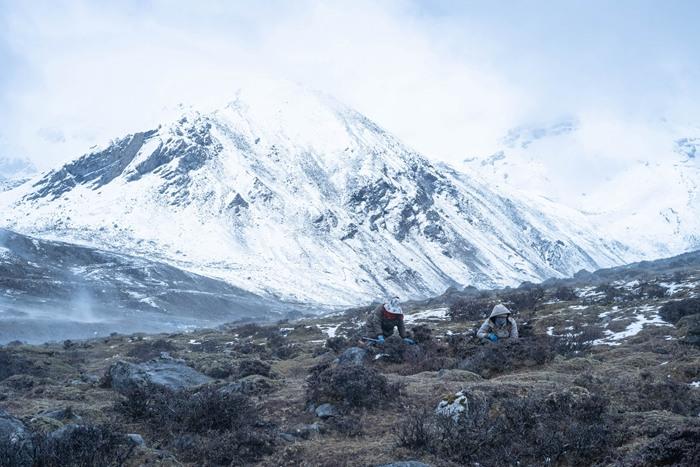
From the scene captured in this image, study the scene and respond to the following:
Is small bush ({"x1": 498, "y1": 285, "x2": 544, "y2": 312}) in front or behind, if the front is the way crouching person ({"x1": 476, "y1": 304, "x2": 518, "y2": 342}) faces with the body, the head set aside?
behind

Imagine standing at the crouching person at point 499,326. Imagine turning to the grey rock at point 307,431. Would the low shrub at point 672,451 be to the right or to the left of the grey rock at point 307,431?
left

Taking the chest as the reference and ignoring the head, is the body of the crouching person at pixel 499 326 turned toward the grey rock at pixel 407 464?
yes

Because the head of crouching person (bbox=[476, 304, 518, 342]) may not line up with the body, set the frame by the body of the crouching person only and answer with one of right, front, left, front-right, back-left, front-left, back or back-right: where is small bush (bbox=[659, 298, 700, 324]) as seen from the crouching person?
back-left

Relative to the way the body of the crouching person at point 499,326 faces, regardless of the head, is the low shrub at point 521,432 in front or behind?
in front

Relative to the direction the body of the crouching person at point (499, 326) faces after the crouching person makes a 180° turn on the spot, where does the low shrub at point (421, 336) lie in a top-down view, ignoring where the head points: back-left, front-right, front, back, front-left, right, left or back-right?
front-left

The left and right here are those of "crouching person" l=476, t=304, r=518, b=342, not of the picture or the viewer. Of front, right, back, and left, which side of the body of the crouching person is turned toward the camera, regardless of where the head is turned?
front

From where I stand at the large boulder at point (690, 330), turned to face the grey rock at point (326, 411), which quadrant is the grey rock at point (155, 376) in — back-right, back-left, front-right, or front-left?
front-right

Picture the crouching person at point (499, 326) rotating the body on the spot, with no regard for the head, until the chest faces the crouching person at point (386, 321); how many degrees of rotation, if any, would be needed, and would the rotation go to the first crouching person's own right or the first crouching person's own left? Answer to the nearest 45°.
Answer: approximately 135° to the first crouching person's own right

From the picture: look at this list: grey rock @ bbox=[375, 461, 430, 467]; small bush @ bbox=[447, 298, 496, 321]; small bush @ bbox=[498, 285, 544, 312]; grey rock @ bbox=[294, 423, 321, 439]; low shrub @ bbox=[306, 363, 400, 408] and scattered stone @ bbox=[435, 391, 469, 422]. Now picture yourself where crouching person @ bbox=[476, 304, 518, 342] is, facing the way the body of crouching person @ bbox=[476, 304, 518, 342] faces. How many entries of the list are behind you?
2

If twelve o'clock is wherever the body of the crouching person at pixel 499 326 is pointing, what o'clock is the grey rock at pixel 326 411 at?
The grey rock is roughly at 1 o'clock from the crouching person.

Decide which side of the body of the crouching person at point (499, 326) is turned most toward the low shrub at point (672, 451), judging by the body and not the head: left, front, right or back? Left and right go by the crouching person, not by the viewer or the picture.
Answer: front

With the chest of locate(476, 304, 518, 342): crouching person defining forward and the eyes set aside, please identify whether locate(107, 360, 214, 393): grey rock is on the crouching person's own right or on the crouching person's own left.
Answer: on the crouching person's own right

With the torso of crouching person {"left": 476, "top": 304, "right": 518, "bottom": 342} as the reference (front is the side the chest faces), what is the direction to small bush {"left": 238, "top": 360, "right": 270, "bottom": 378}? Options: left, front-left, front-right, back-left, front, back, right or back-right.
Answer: right

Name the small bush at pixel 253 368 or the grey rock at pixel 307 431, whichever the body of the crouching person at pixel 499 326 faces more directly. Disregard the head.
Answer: the grey rock

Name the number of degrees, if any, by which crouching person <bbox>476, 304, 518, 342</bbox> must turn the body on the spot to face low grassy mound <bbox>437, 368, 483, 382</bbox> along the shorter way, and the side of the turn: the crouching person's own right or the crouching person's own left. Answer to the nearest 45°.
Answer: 0° — they already face it

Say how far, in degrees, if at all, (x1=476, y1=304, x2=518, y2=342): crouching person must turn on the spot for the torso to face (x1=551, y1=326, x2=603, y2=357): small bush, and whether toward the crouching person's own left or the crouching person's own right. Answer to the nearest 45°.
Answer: approximately 45° to the crouching person's own left

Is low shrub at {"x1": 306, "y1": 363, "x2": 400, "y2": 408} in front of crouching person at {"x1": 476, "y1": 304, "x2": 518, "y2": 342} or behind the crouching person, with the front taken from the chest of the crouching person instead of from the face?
in front

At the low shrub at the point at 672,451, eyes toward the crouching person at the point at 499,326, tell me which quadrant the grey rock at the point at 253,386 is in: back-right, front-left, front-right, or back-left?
front-left

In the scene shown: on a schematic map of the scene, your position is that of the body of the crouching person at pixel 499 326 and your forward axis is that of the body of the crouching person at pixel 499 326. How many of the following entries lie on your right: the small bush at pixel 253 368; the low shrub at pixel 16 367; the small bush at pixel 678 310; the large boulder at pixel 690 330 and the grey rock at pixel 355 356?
3

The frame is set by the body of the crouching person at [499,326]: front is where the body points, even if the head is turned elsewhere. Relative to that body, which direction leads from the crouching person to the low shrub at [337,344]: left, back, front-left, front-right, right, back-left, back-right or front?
back-right
